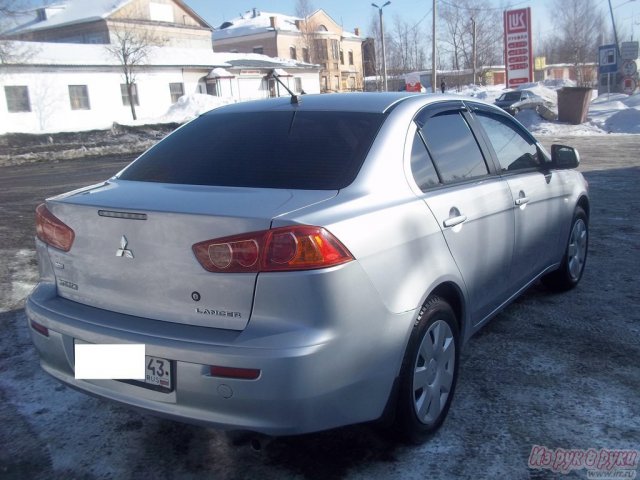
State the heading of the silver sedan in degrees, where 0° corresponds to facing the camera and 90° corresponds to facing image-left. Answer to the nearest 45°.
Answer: approximately 225°

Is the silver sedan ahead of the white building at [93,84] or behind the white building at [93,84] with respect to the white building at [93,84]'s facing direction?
ahead

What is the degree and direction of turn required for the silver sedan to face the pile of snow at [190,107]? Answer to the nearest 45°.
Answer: approximately 45° to its left

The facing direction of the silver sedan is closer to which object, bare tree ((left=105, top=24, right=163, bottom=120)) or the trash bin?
the trash bin

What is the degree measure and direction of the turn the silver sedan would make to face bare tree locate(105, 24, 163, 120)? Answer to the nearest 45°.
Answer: approximately 45° to its left

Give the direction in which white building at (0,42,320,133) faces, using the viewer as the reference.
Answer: facing the viewer and to the right of the viewer

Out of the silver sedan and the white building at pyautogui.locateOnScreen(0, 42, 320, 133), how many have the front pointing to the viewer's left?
0

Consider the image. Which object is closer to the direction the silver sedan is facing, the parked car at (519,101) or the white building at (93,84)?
the parked car

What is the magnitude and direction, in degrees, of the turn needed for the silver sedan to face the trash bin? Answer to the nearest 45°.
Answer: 0° — it already faces it

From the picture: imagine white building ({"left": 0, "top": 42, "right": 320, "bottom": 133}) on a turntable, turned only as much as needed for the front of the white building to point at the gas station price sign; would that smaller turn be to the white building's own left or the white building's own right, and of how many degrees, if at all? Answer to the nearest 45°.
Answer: approximately 45° to the white building's own left
